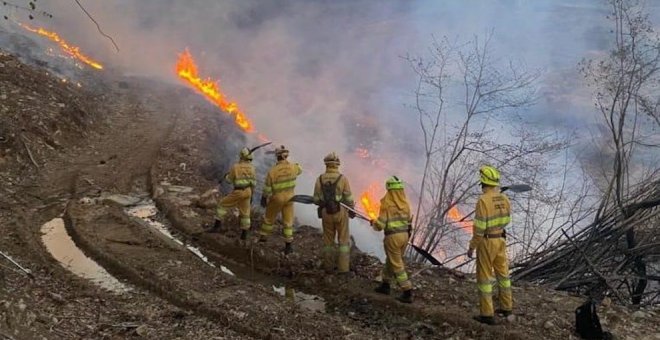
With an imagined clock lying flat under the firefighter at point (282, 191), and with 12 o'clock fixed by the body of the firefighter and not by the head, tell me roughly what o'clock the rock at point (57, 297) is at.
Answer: The rock is roughly at 8 o'clock from the firefighter.

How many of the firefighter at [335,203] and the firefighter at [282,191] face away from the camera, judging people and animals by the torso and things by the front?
2

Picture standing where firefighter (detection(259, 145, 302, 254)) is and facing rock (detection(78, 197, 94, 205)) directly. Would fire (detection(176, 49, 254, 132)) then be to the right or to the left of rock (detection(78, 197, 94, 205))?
right

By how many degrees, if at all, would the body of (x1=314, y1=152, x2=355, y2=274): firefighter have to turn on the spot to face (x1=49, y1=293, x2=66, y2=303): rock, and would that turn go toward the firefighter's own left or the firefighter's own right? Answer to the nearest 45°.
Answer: approximately 90° to the firefighter's own left

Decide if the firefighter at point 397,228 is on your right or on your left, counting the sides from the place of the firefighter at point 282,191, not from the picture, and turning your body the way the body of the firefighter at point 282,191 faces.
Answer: on your right

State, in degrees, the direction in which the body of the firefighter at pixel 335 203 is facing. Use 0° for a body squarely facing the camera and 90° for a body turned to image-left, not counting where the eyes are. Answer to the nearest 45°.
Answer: approximately 180°

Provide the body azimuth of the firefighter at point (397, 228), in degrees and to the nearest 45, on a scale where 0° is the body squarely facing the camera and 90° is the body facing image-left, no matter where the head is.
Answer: approximately 135°

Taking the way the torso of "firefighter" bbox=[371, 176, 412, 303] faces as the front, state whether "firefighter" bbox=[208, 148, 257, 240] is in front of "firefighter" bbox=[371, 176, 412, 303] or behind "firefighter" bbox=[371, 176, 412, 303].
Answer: in front

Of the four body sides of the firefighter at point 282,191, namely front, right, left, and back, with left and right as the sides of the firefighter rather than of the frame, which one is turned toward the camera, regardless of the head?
back

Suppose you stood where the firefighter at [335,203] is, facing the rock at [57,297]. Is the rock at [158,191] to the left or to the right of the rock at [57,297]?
right
